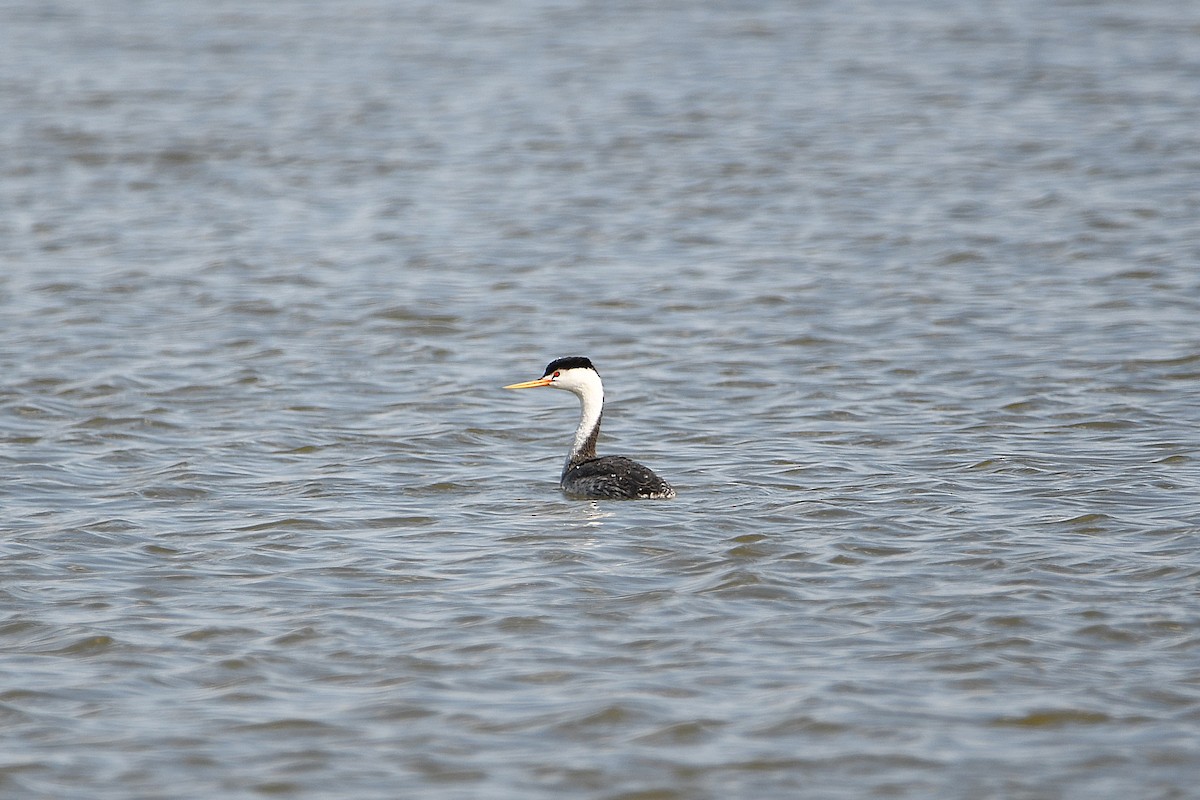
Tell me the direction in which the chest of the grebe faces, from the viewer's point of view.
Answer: to the viewer's left
